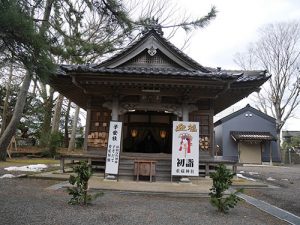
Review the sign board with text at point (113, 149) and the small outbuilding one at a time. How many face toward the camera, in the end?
2

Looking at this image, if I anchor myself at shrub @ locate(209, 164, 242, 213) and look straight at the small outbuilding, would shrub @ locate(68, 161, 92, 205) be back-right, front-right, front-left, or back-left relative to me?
back-left

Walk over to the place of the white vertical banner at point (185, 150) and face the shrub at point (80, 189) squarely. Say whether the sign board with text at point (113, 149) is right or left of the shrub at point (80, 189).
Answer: right

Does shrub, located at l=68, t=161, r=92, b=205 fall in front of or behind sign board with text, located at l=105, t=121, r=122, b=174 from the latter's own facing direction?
in front

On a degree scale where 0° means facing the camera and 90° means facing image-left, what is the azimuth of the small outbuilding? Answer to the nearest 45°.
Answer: approximately 0°

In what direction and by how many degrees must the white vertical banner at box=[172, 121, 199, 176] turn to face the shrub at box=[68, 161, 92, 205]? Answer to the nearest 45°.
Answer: approximately 45° to its right

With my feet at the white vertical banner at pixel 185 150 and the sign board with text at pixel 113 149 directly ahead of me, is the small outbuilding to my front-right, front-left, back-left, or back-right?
back-right

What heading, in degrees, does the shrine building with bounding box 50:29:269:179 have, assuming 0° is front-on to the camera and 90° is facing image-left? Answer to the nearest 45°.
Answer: approximately 0°

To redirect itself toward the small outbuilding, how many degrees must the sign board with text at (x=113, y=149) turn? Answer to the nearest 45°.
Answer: approximately 135° to its left

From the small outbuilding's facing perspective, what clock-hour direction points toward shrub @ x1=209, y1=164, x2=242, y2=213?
The shrub is roughly at 12 o'clock from the small outbuilding.
